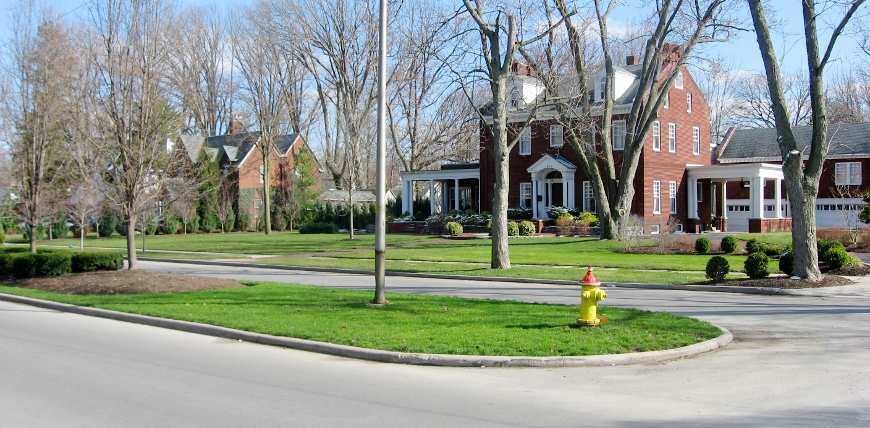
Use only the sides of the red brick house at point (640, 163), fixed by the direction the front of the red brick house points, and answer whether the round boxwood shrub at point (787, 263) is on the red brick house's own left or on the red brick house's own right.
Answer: on the red brick house's own left

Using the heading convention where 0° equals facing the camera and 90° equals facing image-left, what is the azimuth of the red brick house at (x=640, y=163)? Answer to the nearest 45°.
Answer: approximately 45°

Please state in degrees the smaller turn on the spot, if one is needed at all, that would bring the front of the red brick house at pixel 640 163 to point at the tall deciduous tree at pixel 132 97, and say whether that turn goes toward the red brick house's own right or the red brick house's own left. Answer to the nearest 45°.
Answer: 0° — it already faces it

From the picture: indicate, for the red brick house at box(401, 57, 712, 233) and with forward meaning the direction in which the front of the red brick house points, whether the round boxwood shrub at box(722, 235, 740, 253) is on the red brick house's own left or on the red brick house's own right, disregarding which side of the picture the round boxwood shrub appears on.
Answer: on the red brick house's own left

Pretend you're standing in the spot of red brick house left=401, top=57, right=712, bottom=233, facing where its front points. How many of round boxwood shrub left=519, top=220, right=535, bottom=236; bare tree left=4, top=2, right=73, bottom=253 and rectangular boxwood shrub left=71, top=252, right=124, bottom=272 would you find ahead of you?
3

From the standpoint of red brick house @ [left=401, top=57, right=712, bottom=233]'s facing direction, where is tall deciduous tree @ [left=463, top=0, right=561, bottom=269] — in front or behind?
in front

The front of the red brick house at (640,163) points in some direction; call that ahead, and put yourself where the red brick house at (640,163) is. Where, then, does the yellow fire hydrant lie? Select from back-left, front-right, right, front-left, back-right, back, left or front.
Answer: front-left

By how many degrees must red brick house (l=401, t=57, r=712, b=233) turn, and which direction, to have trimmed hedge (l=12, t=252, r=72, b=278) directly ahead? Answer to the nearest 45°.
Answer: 0° — it already faces it

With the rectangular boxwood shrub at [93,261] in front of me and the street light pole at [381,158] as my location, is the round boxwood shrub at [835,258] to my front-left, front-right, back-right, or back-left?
back-right

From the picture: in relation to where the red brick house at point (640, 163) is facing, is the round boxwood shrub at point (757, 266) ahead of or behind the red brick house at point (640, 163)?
ahead
